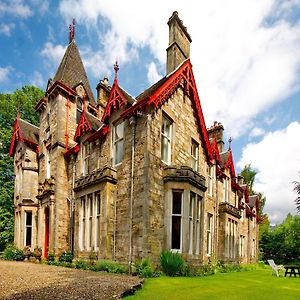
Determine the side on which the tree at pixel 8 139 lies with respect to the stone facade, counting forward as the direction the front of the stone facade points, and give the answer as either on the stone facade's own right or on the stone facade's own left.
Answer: on the stone facade's own right

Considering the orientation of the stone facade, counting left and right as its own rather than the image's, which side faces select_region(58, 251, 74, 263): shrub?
front

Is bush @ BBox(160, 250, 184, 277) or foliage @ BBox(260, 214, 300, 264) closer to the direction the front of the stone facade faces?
the bush
